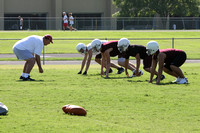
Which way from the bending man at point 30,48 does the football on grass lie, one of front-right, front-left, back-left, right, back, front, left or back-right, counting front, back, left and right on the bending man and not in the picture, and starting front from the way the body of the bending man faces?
right

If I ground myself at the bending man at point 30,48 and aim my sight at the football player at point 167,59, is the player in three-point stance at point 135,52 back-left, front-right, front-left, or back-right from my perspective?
front-left

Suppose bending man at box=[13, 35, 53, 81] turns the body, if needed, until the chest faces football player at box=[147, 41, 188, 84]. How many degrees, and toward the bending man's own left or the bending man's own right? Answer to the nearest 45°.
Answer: approximately 45° to the bending man's own right

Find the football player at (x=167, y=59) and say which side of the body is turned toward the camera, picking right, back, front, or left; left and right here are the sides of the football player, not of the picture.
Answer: left

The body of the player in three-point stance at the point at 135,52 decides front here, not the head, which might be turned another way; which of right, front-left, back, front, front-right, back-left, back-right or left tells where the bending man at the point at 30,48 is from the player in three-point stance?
front

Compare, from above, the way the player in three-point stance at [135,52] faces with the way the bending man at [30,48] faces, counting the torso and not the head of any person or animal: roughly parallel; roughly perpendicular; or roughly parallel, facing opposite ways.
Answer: roughly parallel, facing opposite ways

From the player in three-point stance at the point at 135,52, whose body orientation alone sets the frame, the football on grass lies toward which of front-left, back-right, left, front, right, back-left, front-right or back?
left

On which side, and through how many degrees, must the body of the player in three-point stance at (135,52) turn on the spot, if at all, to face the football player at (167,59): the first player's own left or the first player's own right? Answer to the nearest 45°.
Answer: approximately 135° to the first player's own left

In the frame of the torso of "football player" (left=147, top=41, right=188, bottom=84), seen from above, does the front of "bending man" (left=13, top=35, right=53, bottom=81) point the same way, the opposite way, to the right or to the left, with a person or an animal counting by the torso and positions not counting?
the opposite way

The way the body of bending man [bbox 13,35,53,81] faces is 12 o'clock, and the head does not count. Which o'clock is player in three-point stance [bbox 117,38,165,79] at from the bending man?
The player in three-point stance is roughly at 12 o'clock from the bending man.

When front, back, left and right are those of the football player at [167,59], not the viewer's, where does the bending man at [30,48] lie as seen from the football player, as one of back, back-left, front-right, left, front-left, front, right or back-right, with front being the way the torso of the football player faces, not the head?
front

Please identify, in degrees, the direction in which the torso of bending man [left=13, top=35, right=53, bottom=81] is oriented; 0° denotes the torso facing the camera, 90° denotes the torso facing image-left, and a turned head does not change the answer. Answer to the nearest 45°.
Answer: approximately 270°

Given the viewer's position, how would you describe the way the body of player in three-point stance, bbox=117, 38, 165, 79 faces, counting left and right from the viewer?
facing to the left of the viewer

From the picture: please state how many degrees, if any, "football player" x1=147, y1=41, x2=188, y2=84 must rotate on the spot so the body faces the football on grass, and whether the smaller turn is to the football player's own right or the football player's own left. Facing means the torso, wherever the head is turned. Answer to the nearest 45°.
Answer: approximately 90° to the football player's own left

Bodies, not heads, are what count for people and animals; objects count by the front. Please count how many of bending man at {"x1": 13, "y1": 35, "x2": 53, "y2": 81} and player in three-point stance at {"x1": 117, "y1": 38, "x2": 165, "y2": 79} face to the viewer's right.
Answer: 1
